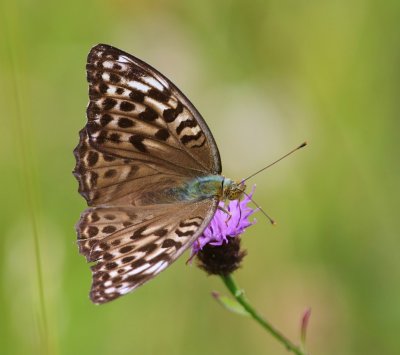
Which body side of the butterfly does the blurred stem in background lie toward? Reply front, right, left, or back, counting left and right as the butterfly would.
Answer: back

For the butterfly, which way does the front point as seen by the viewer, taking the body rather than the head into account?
to the viewer's right
